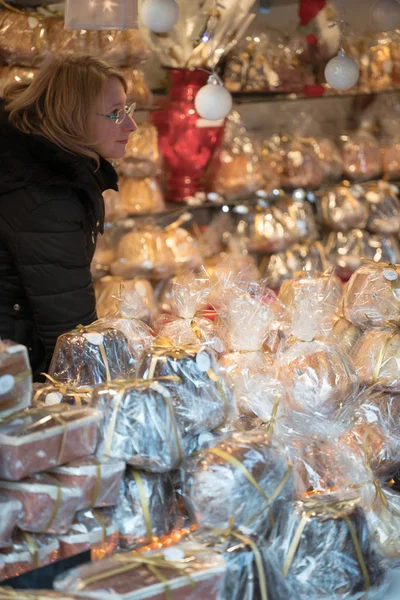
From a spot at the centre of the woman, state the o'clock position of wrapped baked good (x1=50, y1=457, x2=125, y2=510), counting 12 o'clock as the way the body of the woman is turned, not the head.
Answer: The wrapped baked good is roughly at 3 o'clock from the woman.

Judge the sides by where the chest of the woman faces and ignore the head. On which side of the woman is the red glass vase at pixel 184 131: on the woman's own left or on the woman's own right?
on the woman's own left

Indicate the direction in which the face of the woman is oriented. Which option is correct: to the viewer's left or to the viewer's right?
to the viewer's right

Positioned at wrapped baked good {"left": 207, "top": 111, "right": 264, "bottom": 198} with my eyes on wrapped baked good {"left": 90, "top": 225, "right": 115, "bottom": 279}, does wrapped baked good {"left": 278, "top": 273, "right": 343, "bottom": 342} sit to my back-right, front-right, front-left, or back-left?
front-left

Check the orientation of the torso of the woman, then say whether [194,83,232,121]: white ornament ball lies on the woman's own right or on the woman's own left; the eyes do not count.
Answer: on the woman's own left

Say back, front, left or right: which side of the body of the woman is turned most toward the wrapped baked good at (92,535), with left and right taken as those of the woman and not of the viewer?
right

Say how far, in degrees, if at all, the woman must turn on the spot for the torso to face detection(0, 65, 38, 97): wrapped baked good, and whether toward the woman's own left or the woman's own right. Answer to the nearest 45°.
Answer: approximately 90° to the woman's own left

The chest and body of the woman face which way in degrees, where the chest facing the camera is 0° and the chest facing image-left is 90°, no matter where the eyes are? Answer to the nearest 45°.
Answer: approximately 270°

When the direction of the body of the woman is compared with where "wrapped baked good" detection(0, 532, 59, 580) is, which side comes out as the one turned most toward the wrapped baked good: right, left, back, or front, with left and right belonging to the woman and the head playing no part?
right

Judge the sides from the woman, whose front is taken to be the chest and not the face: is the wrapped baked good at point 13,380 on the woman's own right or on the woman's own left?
on the woman's own right
